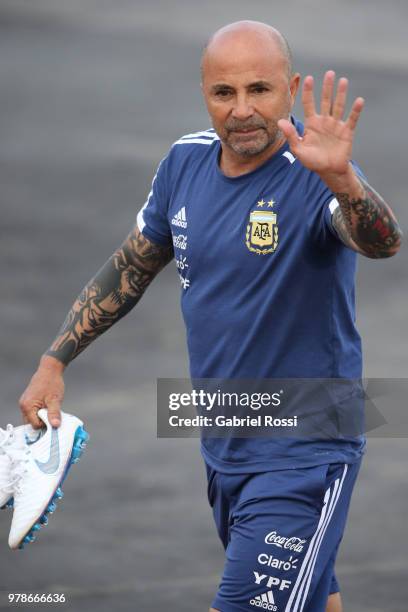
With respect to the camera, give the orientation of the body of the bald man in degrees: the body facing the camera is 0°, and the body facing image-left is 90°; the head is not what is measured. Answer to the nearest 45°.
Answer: approximately 45°
